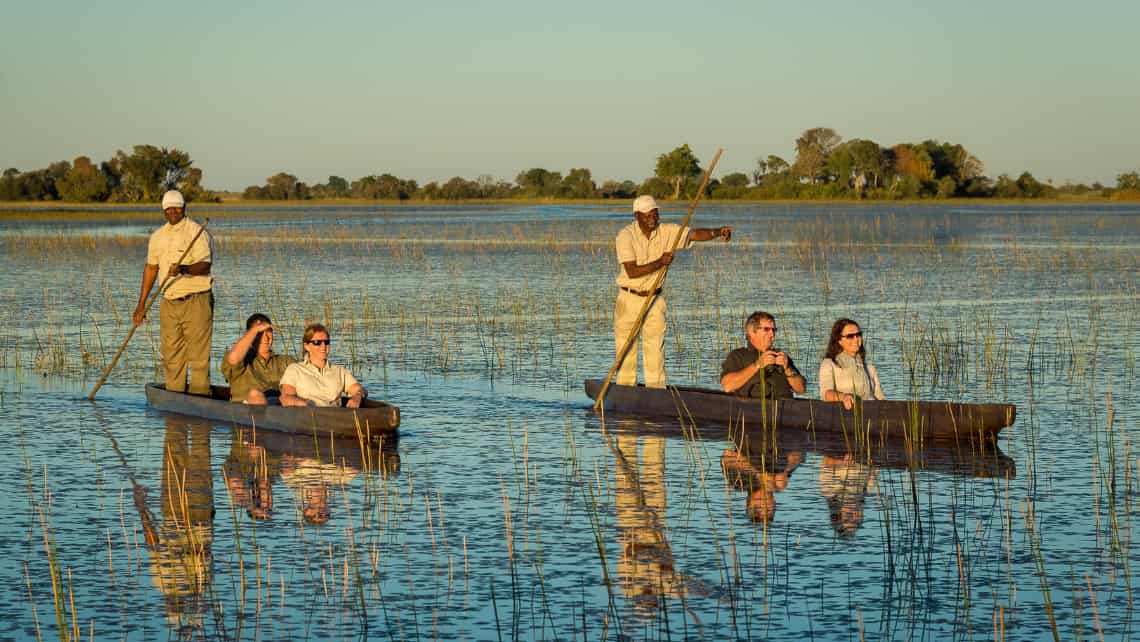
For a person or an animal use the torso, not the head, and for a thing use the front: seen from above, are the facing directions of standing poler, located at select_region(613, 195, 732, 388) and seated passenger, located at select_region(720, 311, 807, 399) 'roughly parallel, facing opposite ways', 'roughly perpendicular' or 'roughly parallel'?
roughly parallel

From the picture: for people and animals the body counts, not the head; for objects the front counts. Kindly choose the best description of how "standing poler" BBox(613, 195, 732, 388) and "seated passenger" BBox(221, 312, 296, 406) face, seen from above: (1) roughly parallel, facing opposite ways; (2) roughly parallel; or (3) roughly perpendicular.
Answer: roughly parallel

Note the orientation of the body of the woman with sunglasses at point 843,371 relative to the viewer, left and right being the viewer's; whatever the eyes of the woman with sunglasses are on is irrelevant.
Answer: facing the viewer and to the right of the viewer

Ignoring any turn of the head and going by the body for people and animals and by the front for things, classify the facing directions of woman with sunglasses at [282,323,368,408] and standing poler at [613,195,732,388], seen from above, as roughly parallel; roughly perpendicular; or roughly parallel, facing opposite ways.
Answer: roughly parallel

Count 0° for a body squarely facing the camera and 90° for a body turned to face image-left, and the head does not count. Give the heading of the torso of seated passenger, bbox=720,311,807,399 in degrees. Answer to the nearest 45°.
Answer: approximately 315°

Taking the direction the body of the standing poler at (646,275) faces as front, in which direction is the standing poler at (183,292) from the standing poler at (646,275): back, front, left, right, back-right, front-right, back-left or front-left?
back-right

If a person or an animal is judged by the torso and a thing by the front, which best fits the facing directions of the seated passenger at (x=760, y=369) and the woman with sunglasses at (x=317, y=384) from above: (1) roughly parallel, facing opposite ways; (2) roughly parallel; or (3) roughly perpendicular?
roughly parallel

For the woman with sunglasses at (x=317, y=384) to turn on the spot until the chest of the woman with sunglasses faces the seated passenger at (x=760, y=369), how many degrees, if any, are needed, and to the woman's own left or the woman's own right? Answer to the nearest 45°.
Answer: approximately 45° to the woman's own left

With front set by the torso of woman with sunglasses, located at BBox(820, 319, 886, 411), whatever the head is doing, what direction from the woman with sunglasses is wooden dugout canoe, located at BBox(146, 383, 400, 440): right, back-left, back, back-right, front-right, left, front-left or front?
back-right

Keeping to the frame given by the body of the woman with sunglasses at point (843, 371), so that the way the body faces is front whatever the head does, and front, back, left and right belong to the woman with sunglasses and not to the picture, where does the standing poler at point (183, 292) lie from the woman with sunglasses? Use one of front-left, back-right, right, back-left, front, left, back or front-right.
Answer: back-right
